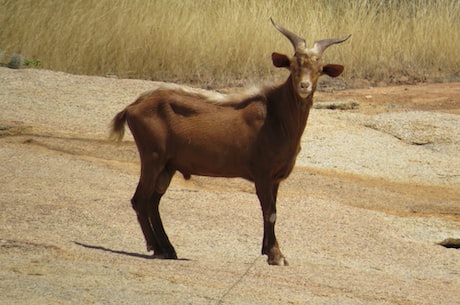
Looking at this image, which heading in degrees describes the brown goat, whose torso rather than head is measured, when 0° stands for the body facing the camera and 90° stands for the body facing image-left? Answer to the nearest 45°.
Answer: approximately 270°
